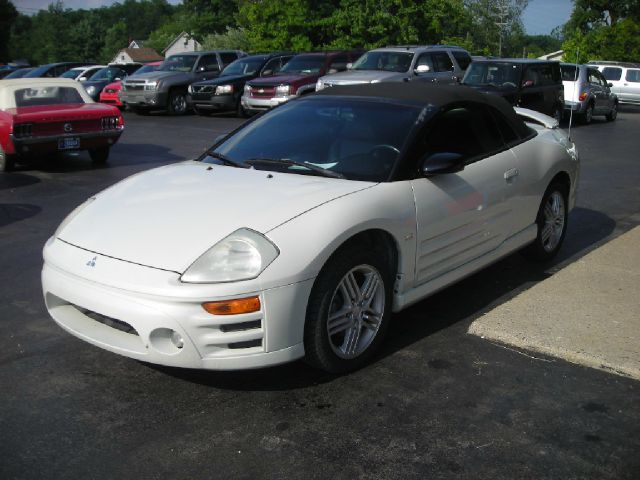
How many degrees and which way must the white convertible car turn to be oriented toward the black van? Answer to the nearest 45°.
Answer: approximately 135° to its right

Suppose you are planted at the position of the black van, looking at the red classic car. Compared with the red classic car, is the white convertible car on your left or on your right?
left

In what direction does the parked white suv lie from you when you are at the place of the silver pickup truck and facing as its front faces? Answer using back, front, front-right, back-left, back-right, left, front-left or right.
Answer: back-left

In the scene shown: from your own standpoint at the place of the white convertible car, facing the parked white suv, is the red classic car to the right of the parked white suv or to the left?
left

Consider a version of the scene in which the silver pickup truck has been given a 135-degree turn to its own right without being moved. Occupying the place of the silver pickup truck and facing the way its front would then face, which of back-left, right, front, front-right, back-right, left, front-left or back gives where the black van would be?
back-right

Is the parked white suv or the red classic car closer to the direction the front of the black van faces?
the red classic car

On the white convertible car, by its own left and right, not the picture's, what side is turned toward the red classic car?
right

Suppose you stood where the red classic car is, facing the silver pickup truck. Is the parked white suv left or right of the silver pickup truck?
right

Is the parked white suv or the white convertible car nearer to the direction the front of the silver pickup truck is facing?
the white convertible car

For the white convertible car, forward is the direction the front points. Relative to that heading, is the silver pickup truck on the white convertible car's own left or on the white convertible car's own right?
on the white convertible car's own right

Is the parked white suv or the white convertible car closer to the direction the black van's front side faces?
the white convertible car

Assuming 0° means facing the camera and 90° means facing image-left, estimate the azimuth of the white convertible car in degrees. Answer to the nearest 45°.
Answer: approximately 45°
